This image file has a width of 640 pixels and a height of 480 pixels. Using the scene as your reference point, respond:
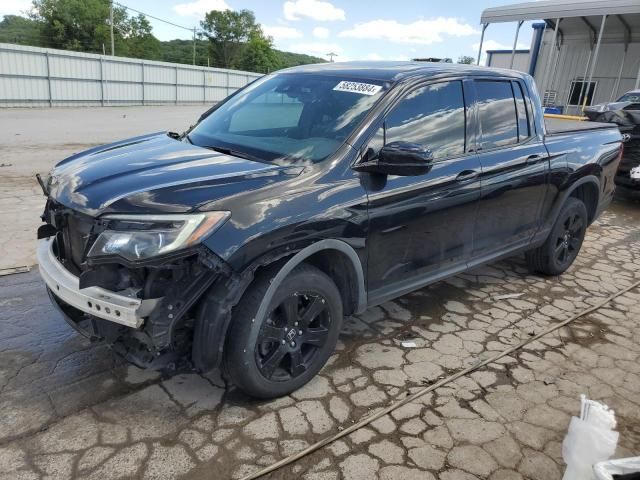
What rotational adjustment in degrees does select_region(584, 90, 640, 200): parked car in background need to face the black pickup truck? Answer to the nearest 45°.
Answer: approximately 45° to its left

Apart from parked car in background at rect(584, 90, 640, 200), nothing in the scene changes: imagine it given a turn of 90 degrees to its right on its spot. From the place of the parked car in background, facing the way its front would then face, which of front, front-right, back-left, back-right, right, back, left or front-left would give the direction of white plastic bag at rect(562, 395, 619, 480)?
back-left

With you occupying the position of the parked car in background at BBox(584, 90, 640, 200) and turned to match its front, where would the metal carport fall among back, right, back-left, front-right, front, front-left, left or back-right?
back-right

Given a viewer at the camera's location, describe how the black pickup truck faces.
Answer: facing the viewer and to the left of the viewer

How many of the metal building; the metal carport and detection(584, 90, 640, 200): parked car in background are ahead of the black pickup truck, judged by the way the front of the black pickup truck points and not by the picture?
0

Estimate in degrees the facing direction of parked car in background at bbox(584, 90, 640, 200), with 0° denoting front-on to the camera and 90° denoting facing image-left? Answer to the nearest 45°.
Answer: approximately 45°

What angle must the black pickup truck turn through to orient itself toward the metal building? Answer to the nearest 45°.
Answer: approximately 135° to its right

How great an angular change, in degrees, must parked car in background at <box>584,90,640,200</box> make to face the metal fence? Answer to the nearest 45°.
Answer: approximately 45° to its right

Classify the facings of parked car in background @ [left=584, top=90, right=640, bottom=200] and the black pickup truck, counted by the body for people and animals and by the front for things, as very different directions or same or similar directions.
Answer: same or similar directions

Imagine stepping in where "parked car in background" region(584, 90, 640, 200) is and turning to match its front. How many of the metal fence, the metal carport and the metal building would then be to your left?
0

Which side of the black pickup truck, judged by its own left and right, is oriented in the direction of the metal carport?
back

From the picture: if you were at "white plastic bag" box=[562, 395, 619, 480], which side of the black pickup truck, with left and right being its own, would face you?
left

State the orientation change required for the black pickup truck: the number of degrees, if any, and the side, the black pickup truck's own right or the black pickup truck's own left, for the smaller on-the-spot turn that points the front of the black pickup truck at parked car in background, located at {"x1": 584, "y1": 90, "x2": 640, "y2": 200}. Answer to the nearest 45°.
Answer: approximately 180°

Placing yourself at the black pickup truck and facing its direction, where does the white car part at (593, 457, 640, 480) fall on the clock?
The white car part is roughly at 9 o'clock from the black pickup truck.

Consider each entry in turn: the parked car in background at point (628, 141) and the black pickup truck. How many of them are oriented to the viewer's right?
0
